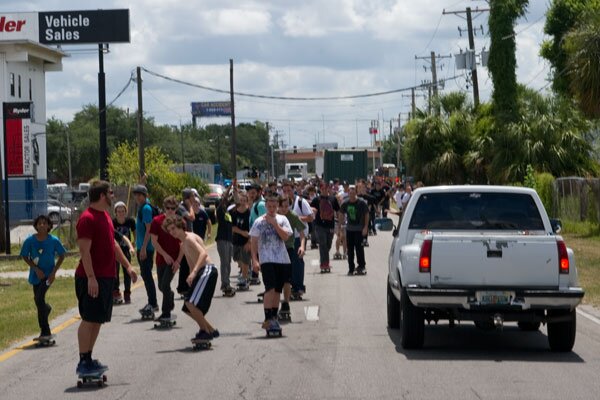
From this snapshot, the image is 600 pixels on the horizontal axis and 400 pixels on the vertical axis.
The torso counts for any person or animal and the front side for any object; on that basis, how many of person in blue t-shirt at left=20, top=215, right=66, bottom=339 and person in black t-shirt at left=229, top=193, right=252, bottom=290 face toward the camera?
2

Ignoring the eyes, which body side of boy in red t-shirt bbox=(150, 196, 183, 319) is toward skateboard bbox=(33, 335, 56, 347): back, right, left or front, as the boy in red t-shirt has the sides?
right

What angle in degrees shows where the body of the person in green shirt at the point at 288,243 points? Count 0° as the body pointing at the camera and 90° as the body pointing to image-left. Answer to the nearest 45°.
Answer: approximately 45°

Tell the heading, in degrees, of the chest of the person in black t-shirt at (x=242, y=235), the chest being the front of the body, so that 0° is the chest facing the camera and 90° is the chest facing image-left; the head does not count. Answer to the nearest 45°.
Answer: approximately 0°

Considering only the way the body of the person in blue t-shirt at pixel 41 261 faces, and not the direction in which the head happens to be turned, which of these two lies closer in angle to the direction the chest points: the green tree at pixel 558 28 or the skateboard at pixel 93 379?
the skateboard
